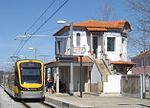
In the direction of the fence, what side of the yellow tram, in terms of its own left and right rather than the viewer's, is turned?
left

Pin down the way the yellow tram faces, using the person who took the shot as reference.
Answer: facing the viewer
